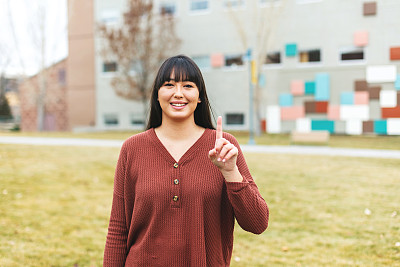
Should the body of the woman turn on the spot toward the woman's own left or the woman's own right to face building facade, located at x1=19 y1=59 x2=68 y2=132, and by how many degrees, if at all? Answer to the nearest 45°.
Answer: approximately 180°

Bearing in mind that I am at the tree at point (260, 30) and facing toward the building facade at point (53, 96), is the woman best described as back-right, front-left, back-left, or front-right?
back-left

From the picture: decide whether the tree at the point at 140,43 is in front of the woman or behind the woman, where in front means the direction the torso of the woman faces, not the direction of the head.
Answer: behind

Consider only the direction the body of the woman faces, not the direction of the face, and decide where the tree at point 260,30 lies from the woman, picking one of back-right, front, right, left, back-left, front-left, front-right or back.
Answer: back

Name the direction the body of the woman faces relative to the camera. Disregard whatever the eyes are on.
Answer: toward the camera

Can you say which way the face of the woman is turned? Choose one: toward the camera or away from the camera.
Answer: toward the camera

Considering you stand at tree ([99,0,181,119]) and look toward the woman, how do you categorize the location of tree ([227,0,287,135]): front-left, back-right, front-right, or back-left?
front-left
